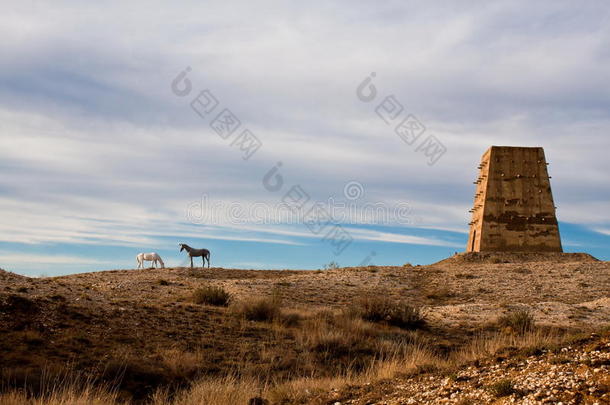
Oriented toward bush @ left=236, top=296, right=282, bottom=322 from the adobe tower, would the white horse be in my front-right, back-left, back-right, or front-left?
front-right

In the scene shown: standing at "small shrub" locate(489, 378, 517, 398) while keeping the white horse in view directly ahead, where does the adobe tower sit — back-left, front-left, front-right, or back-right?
front-right

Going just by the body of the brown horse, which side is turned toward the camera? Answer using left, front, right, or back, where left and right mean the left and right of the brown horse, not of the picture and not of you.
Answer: left

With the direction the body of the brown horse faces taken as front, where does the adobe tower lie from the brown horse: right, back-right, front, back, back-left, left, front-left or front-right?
back

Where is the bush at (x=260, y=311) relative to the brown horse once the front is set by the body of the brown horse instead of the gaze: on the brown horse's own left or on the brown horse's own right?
on the brown horse's own left

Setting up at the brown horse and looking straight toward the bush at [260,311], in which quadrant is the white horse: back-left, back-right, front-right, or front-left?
back-right

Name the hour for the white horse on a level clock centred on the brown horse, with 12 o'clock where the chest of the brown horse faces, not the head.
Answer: The white horse is roughly at 1 o'clock from the brown horse.

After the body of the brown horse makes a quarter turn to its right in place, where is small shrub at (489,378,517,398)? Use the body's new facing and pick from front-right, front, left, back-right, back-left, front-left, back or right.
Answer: back
